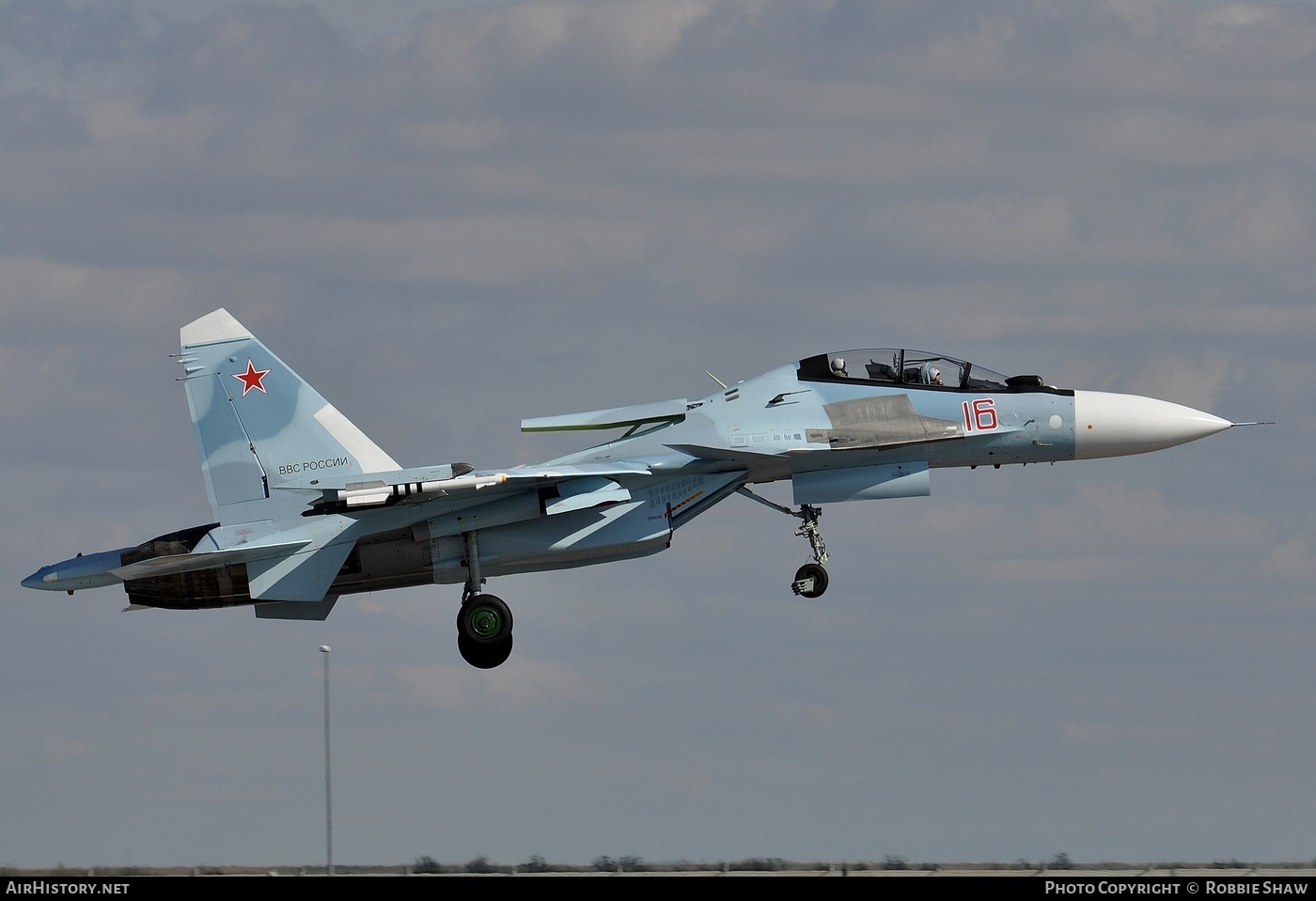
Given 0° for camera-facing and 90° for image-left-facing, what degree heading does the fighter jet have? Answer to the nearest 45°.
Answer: approximately 270°
